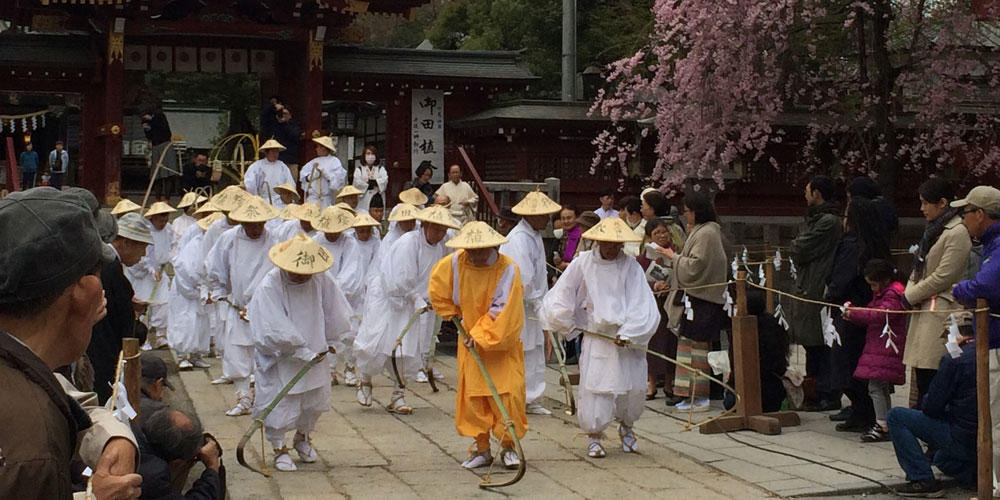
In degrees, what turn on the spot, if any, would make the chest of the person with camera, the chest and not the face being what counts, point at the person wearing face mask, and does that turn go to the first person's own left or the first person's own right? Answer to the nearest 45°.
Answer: approximately 90° to the first person's own left

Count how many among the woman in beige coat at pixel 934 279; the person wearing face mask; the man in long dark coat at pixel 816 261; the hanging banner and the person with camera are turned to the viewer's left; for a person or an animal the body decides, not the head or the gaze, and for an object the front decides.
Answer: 2

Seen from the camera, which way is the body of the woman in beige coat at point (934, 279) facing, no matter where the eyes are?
to the viewer's left

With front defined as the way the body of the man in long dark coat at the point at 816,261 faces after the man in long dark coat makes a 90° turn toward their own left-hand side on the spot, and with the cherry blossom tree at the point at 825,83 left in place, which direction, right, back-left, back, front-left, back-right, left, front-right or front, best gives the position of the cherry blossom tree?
back

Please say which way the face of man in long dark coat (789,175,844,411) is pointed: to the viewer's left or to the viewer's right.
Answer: to the viewer's left

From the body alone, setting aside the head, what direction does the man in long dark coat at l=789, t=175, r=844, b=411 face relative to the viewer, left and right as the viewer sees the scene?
facing to the left of the viewer

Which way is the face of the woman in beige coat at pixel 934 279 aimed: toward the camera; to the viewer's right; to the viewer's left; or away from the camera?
to the viewer's left

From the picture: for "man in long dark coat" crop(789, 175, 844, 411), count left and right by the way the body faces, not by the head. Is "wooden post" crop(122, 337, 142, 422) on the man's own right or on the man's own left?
on the man's own left
